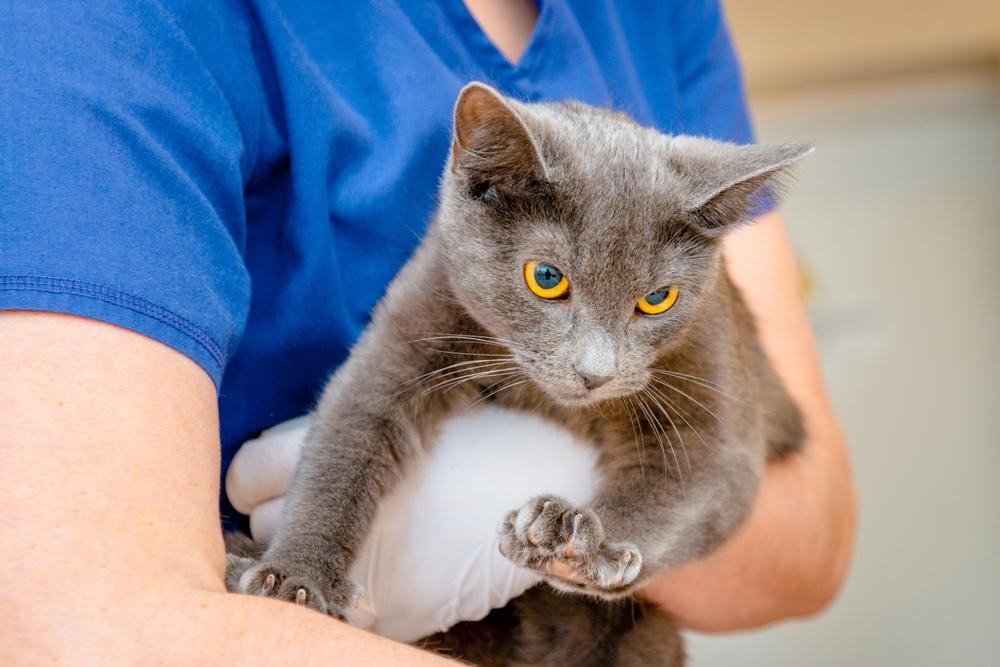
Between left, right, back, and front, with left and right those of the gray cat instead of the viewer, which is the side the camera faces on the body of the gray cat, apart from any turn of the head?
front

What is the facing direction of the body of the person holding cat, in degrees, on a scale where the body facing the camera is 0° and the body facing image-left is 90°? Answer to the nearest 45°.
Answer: approximately 315°
